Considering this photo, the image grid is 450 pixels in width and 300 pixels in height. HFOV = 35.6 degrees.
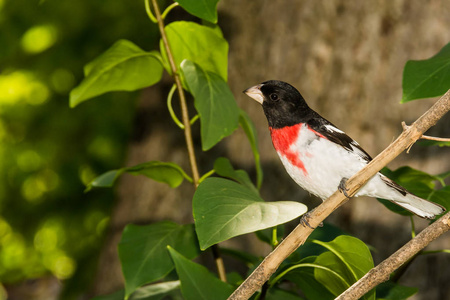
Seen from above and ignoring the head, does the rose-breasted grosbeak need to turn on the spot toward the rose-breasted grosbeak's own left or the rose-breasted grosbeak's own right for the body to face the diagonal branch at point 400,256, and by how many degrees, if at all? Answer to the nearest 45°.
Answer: approximately 90° to the rose-breasted grosbeak's own left

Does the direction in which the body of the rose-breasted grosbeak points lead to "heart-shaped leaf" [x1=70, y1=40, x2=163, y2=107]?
yes

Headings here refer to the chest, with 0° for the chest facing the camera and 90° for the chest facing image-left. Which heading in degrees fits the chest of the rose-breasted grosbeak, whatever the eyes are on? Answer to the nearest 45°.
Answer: approximately 90°
